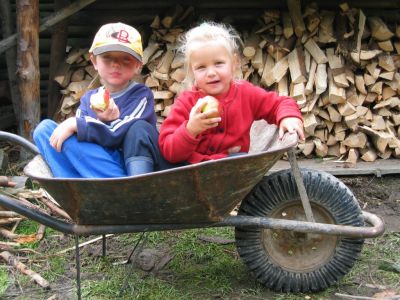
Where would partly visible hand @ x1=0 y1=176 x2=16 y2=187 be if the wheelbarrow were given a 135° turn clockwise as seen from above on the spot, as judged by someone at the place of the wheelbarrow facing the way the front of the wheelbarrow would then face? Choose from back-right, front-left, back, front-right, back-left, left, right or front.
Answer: right

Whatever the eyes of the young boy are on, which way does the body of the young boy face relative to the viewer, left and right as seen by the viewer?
facing the viewer

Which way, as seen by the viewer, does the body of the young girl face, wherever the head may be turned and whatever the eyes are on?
toward the camera

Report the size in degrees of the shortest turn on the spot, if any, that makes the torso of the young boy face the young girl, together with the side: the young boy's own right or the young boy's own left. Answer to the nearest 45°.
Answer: approximately 90° to the young boy's own left

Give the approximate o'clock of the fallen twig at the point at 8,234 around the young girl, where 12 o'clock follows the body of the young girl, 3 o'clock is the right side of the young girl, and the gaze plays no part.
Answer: The fallen twig is roughly at 4 o'clock from the young girl.

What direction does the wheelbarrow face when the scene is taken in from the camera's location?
facing to the right of the viewer

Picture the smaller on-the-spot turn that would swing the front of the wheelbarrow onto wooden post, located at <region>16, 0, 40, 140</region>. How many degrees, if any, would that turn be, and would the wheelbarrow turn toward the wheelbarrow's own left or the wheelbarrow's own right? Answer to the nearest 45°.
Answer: approximately 135° to the wheelbarrow's own left

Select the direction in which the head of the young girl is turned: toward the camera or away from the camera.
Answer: toward the camera

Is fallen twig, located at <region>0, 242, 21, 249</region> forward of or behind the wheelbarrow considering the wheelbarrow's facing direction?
behind

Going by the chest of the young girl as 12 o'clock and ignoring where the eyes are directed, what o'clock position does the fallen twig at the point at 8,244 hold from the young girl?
The fallen twig is roughly at 4 o'clock from the young girl.

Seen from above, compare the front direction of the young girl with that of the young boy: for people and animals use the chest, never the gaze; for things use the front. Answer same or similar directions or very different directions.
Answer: same or similar directions
